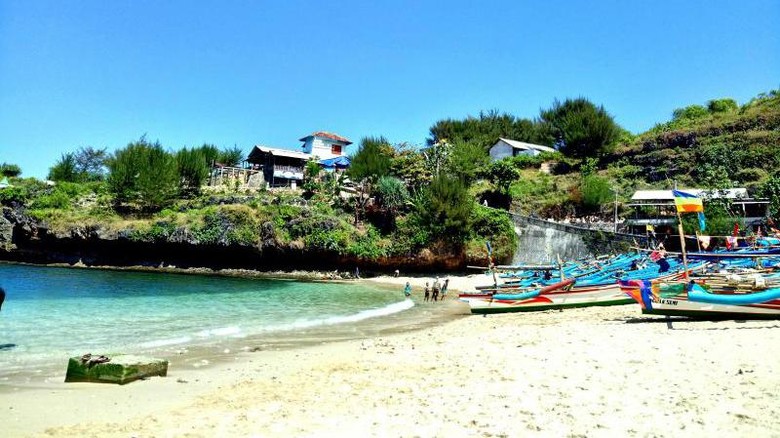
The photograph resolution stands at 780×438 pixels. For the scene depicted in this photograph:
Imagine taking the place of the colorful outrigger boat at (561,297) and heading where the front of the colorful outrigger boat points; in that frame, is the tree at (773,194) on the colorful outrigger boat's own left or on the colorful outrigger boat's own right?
on the colorful outrigger boat's own right

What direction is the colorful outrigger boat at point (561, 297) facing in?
to the viewer's left

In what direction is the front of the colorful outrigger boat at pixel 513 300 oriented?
to the viewer's left

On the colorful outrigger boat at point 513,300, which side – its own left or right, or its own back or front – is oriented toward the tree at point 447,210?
right

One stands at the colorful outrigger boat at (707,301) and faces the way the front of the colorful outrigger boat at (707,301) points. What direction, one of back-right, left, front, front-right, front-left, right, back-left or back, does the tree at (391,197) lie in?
front-right

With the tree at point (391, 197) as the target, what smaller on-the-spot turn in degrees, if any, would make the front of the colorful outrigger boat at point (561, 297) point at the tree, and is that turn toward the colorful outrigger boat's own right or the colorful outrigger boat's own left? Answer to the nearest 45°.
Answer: approximately 45° to the colorful outrigger boat's own right

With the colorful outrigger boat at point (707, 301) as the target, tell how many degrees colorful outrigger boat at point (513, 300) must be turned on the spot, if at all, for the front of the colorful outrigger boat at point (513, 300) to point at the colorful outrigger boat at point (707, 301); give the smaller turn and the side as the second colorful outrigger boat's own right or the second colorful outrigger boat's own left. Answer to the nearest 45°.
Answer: approximately 135° to the second colorful outrigger boat's own left

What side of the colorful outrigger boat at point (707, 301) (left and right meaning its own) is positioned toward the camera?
left

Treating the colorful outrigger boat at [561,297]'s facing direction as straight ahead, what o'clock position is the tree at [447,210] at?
The tree is roughly at 2 o'clock from the colorful outrigger boat.

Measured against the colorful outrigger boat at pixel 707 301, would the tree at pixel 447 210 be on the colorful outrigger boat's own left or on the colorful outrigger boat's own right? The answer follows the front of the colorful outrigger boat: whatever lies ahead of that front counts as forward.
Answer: on the colorful outrigger boat's own right

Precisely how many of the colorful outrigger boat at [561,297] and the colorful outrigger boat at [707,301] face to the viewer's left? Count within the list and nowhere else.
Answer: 2

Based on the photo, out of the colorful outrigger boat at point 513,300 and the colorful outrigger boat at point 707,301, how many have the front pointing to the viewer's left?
2

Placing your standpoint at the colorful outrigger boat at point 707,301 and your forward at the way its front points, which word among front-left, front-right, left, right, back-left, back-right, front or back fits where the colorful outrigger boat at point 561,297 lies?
front-right

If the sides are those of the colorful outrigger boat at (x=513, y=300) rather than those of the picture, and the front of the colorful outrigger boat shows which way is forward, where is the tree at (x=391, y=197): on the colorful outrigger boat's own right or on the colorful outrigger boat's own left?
on the colorful outrigger boat's own right
